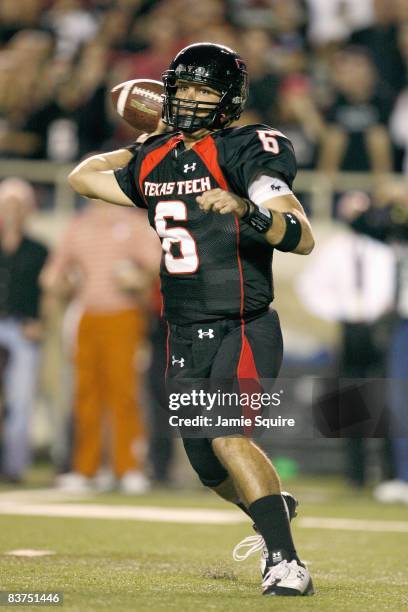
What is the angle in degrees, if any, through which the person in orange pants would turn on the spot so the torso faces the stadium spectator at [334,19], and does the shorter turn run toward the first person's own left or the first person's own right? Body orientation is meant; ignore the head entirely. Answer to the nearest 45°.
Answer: approximately 135° to the first person's own left

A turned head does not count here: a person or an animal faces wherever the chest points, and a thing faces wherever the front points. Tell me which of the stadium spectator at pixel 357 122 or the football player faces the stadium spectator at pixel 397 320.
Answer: the stadium spectator at pixel 357 122

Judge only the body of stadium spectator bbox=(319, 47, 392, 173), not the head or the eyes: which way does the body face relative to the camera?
toward the camera

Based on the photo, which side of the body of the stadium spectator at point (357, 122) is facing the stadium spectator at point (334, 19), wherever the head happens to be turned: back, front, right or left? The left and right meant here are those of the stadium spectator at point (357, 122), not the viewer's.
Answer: back

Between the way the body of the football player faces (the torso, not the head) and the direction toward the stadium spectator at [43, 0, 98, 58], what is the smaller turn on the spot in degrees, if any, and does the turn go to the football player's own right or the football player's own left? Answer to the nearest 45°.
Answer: approximately 135° to the football player's own right

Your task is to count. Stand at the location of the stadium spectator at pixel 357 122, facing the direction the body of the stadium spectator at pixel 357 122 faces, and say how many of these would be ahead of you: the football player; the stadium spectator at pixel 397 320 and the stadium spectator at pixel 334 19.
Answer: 2

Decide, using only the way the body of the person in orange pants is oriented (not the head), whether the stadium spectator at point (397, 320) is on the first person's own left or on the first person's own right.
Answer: on the first person's own left

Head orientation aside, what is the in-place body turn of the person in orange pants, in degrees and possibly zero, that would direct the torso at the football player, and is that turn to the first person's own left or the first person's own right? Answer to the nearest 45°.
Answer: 0° — they already face them

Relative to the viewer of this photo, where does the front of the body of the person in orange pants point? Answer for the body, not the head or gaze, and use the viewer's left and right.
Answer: facing the viewer

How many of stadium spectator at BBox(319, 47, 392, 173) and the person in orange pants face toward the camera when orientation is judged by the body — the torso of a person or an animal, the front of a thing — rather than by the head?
2

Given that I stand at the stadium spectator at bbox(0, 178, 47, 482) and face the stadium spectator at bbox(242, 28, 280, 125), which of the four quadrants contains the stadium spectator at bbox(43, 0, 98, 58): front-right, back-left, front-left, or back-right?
front-left

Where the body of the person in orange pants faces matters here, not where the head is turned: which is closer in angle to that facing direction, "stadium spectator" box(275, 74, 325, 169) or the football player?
the football player

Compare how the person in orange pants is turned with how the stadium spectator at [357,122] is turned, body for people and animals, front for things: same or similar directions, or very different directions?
same or similar directions

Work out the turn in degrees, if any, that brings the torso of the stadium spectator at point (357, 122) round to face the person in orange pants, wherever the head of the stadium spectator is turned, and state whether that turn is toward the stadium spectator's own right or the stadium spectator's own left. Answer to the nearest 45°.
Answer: approximately 45° to the stadium spectator's own right

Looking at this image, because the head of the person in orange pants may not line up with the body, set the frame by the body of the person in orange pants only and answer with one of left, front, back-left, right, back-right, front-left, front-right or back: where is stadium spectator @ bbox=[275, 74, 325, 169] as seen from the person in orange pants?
back-left
